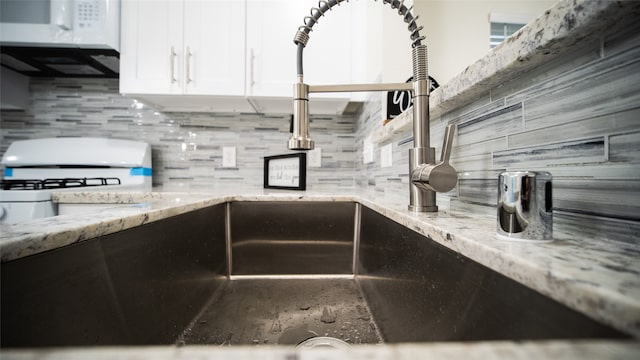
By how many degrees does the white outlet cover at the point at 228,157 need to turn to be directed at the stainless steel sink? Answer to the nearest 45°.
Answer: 0° — it already faces it

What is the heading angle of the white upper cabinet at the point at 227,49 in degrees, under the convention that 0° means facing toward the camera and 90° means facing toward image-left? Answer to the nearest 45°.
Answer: approximately 0°

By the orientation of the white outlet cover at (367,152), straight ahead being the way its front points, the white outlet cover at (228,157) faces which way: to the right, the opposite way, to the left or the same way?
to the left

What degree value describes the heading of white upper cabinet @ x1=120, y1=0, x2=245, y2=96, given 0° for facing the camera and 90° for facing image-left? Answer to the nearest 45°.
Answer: approximately 0°

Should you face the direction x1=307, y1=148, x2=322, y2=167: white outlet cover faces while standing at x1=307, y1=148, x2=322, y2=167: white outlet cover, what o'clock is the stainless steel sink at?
The stainless steel sink is roughly at 12 o'clock from the white outlet cover.
